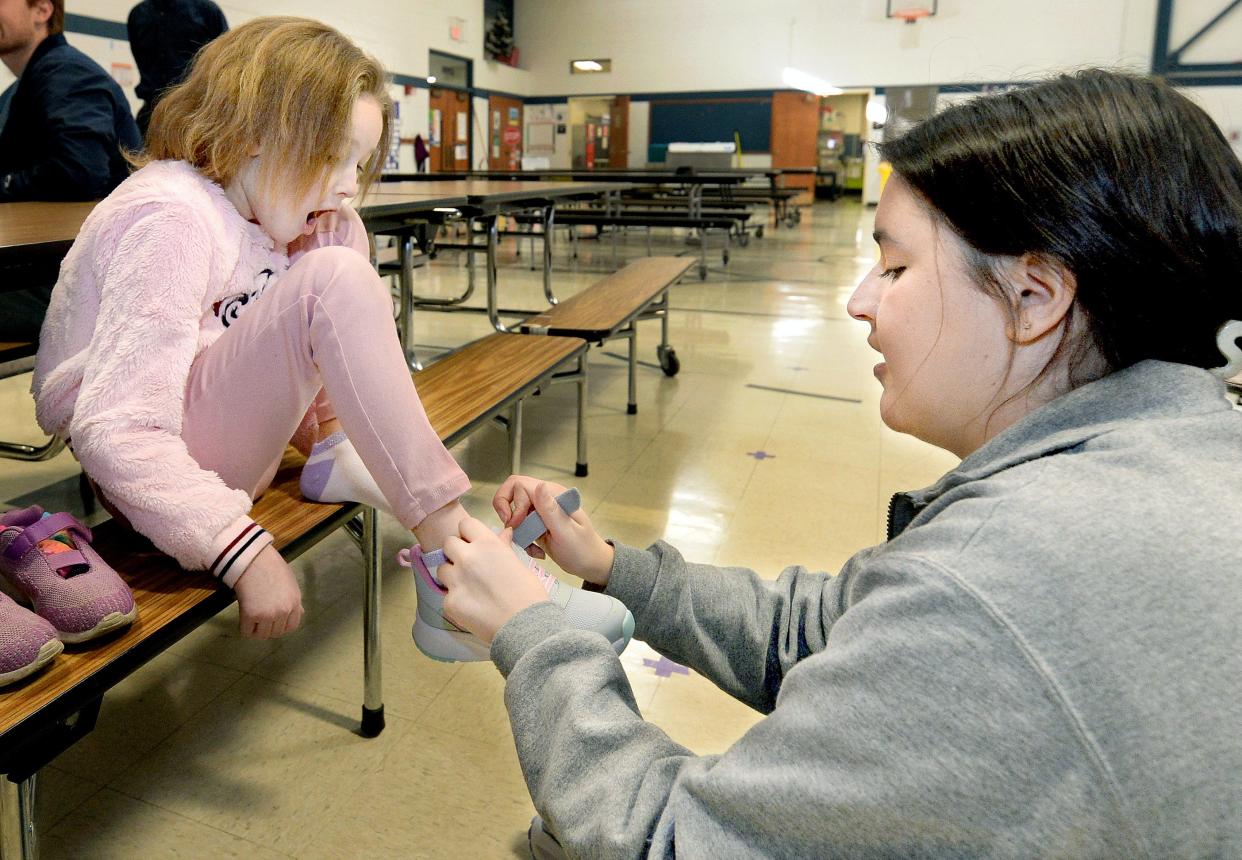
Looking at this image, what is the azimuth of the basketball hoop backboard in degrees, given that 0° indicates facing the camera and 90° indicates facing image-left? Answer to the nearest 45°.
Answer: approximately 0°

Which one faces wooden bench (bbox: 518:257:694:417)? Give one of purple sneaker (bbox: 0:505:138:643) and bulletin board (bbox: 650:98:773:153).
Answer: the bulletin board

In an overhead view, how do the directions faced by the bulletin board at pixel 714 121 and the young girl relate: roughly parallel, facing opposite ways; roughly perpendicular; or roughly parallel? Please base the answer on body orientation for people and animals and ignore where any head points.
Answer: roughly perpendicular

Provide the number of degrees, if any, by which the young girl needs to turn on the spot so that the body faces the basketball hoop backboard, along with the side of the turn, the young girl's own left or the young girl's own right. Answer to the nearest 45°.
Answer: approximately 45° to the young girl's own left

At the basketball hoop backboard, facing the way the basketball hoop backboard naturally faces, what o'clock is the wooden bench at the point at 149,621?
The wooden bench is roughly at 12 o'clock from the basketball hoop backboard.

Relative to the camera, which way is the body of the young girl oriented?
to the viewer's right

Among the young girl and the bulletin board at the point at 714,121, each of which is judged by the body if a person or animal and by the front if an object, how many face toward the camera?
1

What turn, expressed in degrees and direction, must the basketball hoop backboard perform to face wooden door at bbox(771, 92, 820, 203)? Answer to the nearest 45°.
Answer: approximately 135° to its right

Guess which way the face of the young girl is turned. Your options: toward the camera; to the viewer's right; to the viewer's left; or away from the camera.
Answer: to the viewer's right

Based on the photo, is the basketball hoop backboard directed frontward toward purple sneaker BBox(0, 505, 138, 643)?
yes

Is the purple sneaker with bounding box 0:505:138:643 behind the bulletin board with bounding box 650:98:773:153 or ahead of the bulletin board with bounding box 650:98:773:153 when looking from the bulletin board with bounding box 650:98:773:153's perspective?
ahead

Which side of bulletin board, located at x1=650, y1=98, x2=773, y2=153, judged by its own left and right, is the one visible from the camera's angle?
front
